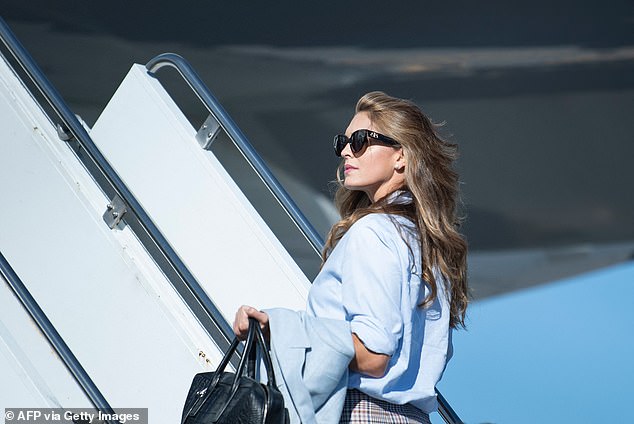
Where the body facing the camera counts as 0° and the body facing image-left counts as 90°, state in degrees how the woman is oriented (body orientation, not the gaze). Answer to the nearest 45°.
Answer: approximately 90°

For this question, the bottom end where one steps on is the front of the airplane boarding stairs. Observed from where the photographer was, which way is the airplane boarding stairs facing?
facing the viewer and to the right of the viewer
